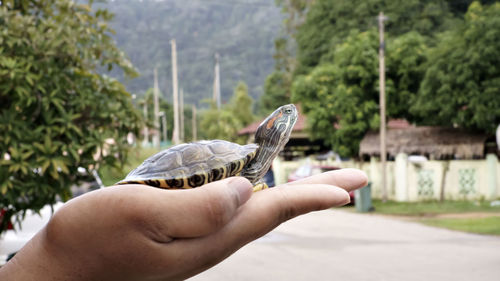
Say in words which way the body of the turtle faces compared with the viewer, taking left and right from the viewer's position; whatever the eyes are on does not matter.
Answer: facing to the right of the viewer

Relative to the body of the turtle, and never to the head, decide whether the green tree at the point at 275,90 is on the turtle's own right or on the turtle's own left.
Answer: on the turtle's own left

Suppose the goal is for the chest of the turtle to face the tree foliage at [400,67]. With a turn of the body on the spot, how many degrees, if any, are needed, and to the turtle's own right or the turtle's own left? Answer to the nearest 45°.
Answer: approximately 90° to the turtle's own left

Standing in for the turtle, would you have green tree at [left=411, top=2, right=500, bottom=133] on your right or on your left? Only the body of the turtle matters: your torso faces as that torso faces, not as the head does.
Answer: on your left

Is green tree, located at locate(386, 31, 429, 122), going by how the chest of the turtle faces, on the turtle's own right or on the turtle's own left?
on the turtle's own left

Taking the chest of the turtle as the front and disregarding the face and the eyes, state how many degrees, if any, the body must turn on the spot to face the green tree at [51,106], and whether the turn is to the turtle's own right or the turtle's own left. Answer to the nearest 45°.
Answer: approximately 135° to the turtle's own left

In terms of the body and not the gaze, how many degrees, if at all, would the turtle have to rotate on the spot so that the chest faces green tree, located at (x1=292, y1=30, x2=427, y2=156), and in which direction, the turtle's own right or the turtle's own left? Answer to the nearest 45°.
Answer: approximately 90° to the turtle's own left

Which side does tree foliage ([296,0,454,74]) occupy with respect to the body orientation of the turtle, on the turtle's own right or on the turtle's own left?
on the turtle's own left

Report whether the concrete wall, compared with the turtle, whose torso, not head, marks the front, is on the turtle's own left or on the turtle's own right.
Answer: on the turtle's own left
